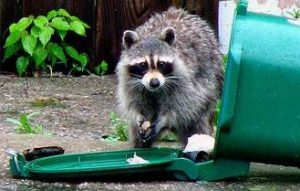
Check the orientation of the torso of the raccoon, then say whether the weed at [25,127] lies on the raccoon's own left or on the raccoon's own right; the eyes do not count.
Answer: on the raccoon's own right

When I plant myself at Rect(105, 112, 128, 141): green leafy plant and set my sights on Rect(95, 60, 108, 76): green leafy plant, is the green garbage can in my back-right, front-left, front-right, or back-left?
back-right

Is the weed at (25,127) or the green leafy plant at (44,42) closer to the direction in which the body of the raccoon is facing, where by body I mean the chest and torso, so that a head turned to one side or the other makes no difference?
the weed

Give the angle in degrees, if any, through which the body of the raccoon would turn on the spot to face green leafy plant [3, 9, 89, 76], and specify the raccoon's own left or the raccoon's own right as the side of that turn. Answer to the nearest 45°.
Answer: approximately 90° to the raccoon's own right

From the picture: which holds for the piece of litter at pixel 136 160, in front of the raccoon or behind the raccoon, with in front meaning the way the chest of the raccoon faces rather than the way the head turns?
in front

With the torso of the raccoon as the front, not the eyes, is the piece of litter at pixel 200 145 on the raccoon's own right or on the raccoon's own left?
on the raccoon's own left

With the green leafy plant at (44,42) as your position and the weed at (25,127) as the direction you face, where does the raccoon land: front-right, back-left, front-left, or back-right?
front-left

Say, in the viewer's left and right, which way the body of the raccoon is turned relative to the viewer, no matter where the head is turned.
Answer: facing the viewer and to the left of the viewer

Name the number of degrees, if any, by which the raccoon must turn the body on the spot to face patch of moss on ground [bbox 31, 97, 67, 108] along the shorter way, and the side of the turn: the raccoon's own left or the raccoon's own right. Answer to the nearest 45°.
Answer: approximately 90° to the raccoon's own right

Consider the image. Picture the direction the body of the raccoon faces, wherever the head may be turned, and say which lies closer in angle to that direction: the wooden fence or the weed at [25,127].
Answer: the weed
